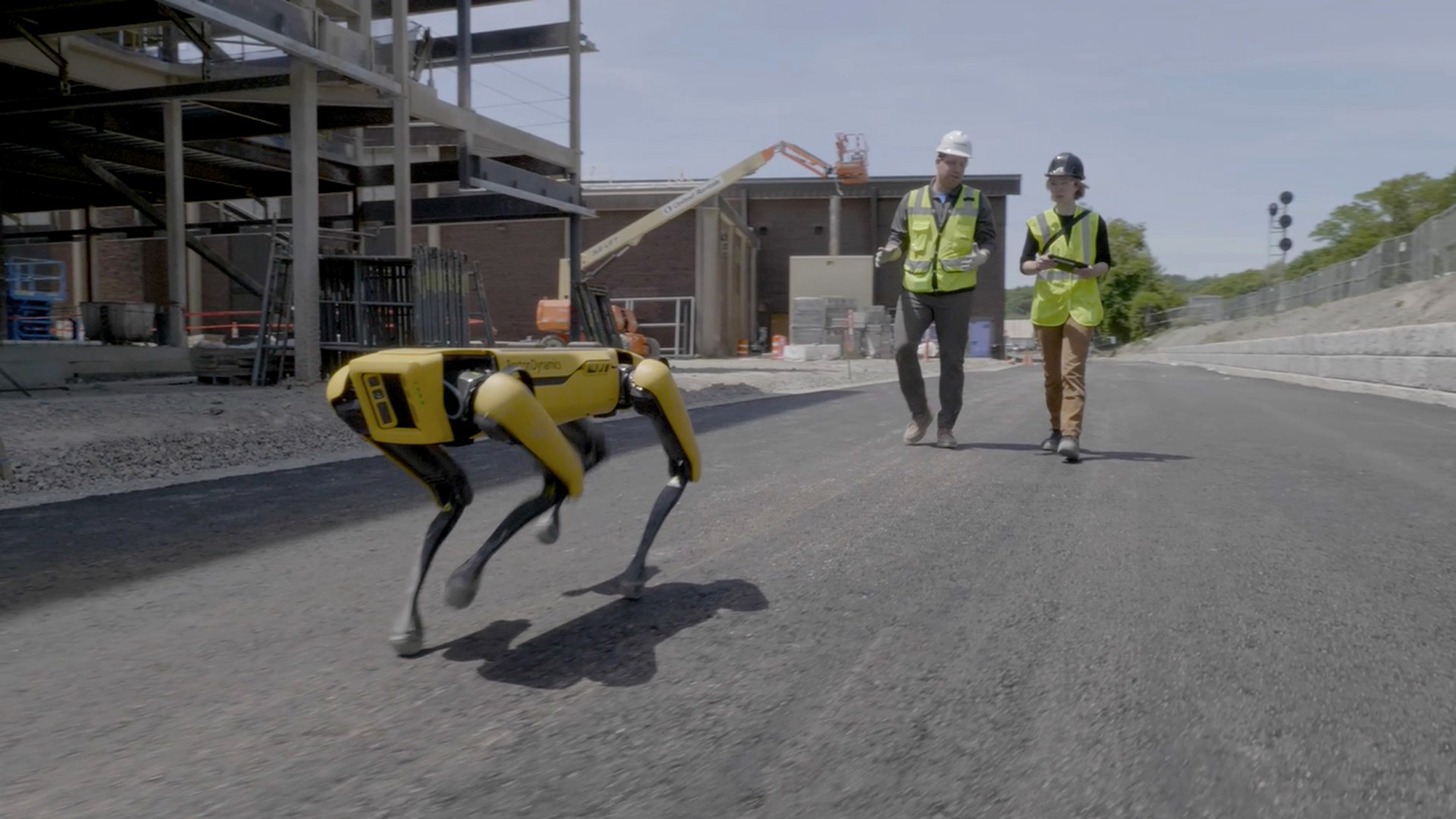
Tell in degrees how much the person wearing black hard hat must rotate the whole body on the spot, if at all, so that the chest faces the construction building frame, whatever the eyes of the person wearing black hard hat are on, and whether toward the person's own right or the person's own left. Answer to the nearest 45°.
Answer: approximately 135° to the person's own right

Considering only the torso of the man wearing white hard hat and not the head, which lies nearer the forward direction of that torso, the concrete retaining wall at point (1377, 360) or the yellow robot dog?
the yellow robot dog

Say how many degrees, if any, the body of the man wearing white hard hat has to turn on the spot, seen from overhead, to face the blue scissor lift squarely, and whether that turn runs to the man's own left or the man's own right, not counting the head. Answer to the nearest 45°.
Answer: approximately 135° to the man's own right

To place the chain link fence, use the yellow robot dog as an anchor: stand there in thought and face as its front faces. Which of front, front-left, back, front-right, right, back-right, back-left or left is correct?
back

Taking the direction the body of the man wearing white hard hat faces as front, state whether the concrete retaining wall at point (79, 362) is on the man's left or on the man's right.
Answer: on the man's right

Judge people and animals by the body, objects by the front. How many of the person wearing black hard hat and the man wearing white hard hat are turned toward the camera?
2

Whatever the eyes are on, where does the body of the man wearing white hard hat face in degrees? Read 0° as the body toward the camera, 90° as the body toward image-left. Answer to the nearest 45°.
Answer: approximately 0°

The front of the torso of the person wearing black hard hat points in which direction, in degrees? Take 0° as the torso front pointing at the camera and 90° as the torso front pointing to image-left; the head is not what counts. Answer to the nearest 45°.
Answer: approximately 0°
